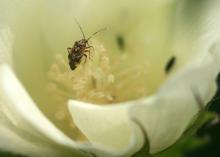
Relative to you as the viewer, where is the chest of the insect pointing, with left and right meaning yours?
facing away from the viewer and to the right of the viewer
